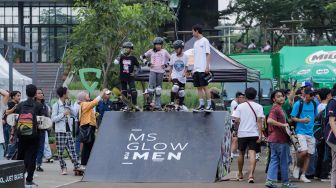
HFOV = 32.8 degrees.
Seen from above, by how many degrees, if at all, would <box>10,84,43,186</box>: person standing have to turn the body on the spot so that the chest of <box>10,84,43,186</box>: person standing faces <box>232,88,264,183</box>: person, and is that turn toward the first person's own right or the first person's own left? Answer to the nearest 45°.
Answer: approximately 90° to the first person's own right

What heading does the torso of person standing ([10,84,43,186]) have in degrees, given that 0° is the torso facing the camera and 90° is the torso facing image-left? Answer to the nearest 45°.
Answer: approximately 180°

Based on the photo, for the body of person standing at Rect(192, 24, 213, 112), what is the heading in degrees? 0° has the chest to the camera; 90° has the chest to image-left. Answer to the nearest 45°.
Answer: approximately 45°

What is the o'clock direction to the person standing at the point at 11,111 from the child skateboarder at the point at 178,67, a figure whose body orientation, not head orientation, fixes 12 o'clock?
The person standing is roughly at 3 o'clock from the child skateboarder.

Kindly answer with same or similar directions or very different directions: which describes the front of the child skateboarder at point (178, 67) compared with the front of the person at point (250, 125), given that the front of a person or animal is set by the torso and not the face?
very different directions

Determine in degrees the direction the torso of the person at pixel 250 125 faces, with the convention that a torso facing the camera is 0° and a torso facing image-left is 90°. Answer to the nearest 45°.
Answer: approximately 180°
